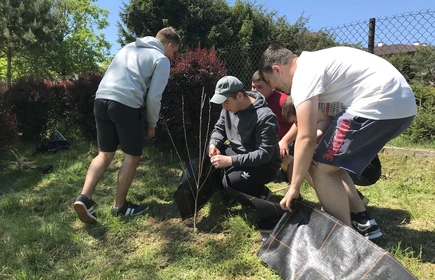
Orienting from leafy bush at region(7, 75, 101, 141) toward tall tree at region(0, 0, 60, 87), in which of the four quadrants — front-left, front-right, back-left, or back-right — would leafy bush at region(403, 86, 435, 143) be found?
back-right

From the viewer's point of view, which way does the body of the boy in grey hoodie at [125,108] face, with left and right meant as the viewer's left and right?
facing away from the viewer and to the right of the viewer

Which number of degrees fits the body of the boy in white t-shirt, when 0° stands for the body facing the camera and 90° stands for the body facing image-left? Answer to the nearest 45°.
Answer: approximately 90°

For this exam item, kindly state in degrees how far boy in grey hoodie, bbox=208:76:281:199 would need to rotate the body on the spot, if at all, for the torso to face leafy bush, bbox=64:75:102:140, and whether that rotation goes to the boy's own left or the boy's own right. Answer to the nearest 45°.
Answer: approximately 90° to the boy's own right

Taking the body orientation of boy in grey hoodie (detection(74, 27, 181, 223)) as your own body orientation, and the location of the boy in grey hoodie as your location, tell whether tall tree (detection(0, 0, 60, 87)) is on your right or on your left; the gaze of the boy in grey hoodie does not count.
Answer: on your left

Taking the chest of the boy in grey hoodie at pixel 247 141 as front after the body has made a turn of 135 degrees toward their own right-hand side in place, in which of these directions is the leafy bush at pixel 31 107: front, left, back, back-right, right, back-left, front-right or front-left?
front-left

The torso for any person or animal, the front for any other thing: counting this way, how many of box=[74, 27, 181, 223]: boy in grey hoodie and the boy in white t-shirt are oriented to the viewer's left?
1

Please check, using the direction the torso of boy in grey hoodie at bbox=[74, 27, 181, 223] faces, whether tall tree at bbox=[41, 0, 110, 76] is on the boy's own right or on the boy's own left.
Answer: on the boy's own left

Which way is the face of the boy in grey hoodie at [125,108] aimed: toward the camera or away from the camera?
away from the camera

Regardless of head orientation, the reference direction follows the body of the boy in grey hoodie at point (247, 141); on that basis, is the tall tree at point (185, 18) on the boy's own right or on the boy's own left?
on the boy's own right

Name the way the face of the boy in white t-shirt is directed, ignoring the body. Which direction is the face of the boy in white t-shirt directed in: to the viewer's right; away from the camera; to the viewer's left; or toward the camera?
to the viewer's left

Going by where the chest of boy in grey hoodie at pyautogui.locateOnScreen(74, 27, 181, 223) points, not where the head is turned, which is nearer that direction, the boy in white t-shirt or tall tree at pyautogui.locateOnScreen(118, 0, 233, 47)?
the tall tree
